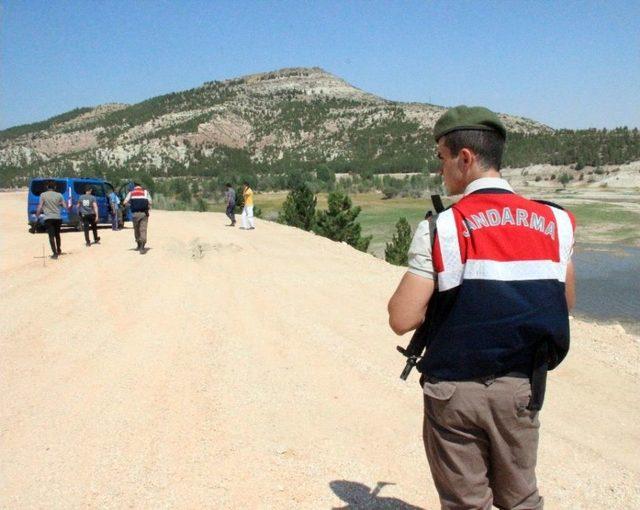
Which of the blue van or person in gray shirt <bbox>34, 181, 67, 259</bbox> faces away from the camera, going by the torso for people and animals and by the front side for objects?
the person in gray shirt

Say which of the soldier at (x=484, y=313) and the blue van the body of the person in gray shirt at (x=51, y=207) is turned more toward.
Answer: the blue van

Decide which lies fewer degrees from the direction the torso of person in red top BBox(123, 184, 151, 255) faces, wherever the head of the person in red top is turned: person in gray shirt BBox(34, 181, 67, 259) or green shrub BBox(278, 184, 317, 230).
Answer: the green shrub

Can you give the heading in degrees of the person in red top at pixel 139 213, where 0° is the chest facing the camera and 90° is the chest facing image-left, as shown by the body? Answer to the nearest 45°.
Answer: approximately 180°

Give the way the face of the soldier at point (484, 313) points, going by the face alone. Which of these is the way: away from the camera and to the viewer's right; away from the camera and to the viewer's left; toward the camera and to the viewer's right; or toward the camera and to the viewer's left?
away from the camera and to the viewer's left

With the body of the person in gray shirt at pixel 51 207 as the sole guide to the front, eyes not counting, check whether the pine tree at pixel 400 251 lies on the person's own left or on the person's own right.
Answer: on the person's own right

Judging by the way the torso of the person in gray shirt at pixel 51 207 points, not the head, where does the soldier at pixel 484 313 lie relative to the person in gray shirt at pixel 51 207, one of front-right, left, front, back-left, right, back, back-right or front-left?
back

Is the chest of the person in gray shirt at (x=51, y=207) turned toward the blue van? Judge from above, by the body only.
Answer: yes

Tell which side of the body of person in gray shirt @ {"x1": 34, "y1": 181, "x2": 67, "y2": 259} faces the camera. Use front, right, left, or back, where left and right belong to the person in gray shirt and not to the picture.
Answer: back
